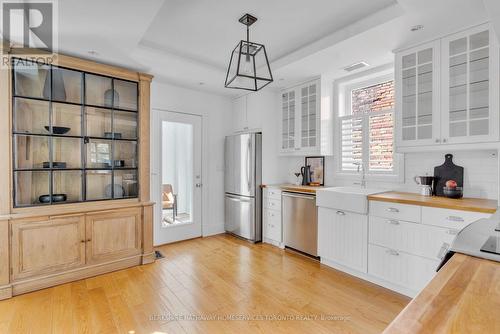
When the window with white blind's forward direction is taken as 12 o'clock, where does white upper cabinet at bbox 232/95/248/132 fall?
The white upper cabinet is roughly at 2 o'clock from the window with white blind.

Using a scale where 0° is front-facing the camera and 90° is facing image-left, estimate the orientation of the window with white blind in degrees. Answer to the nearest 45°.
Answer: approximately 45°

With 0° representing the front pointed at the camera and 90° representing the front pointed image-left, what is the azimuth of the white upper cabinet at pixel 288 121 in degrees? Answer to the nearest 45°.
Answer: approximately 45°

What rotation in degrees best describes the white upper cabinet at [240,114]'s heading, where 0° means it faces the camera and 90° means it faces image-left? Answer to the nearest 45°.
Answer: approximately 45°

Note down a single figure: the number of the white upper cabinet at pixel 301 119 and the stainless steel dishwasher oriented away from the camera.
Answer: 0

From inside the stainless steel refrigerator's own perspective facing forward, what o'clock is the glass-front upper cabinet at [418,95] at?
The glass-front upper cabinet is roughly at 9 o'clock from the stainless steel refrigerator.

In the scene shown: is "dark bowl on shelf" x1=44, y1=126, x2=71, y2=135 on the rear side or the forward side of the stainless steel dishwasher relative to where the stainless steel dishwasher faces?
on the forward side
